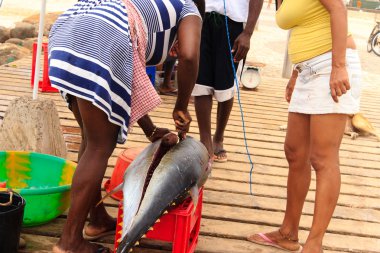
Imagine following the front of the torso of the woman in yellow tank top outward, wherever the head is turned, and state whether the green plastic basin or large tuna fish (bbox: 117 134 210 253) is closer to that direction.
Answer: the large tuna fish

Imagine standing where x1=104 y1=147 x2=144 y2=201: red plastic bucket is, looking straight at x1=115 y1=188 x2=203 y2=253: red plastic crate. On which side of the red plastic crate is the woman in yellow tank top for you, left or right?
left

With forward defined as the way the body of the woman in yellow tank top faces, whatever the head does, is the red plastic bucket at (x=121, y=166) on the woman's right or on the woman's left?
on the woman's right

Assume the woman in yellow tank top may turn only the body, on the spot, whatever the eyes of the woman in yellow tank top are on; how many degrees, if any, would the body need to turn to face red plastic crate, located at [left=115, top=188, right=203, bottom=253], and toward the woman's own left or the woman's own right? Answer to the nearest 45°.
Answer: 0° — they already face it

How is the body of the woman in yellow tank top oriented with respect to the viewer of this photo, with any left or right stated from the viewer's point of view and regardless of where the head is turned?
facing the viewer and to the left of the viewer

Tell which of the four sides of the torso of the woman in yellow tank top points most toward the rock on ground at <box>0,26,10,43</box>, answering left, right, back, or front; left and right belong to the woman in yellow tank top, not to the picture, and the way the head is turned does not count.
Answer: right

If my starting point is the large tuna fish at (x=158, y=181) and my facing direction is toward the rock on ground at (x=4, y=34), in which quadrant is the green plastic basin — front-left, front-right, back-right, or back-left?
front-left

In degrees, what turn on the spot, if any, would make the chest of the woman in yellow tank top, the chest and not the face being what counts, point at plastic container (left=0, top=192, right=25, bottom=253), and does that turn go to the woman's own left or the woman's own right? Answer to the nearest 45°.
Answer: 0° — they already face it

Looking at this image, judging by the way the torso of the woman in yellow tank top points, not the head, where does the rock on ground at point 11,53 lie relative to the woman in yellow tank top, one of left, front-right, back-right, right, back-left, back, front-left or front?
right

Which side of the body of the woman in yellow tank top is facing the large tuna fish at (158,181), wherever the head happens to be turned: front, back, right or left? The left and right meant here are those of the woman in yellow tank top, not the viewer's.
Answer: front

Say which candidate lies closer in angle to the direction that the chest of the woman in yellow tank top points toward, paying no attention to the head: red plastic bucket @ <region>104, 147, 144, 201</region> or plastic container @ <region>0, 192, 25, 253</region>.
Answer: the plastic container

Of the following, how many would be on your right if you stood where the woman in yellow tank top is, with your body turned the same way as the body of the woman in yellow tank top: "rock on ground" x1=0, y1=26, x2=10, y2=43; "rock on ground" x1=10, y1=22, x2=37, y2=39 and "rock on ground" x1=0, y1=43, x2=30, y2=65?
3

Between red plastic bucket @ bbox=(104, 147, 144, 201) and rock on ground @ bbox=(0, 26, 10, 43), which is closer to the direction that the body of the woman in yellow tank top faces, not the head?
the red plastic bucket

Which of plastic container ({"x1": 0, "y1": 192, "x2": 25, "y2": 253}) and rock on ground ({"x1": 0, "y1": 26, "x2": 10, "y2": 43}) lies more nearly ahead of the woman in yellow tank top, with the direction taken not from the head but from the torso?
the plastic container
